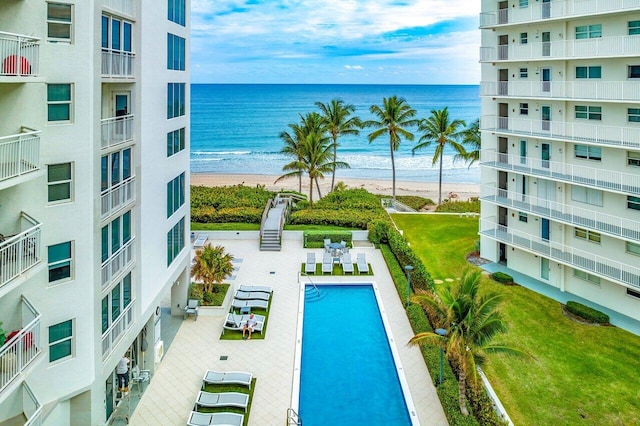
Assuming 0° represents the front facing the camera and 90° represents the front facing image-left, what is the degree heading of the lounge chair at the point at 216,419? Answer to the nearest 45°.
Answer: approximately 270°

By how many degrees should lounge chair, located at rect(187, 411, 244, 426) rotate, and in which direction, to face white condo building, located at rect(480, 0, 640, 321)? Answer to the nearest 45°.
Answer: approximately 45° to its left

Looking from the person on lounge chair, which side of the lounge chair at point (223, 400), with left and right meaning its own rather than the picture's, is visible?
left

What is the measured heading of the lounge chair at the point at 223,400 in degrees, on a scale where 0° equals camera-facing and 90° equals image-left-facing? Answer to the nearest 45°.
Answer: approximately 270°

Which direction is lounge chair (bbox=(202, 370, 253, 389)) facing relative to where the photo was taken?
to the viewer's right

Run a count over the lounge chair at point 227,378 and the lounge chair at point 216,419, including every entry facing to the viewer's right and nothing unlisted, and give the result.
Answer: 2

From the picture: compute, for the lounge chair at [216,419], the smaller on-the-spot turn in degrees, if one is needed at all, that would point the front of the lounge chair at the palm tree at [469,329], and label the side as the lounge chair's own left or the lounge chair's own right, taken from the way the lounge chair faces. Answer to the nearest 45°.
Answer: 0° — it already faces it

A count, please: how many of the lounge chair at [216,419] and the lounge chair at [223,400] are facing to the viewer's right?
2
